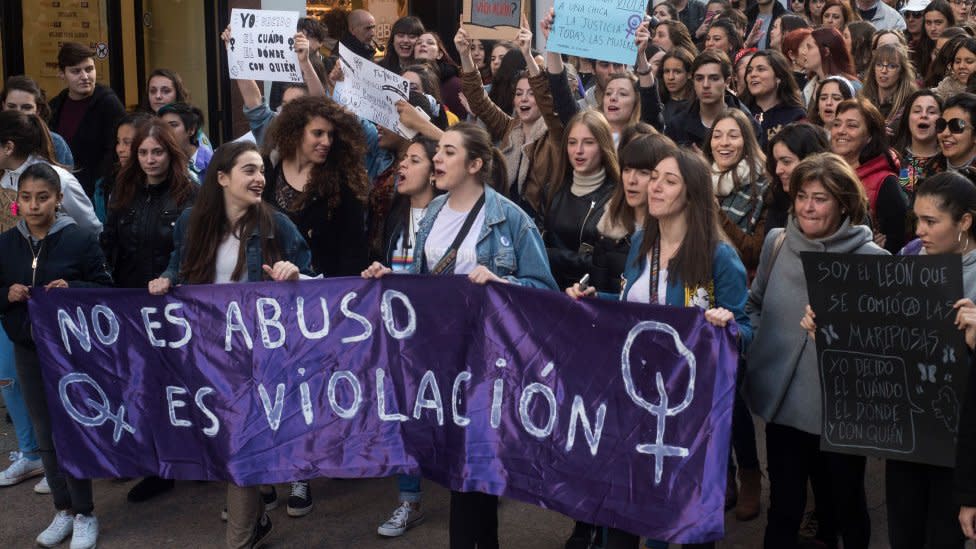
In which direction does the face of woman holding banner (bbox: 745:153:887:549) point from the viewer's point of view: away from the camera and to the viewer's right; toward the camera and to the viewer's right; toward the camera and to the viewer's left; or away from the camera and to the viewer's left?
toward the camera and to the viewer's left

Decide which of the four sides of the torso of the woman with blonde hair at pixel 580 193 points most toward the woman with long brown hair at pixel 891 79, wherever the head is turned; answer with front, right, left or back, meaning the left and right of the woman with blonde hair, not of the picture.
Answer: back

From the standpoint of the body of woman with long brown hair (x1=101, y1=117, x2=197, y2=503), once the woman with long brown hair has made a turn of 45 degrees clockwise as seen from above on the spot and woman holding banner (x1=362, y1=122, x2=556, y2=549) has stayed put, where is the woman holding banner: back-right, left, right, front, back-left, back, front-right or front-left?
left

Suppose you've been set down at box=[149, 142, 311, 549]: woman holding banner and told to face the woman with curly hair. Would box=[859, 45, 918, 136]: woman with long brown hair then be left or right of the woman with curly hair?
right

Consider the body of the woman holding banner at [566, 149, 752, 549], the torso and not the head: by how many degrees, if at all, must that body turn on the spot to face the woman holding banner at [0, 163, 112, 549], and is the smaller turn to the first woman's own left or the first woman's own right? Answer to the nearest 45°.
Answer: approximately 45° to the first woman's own right

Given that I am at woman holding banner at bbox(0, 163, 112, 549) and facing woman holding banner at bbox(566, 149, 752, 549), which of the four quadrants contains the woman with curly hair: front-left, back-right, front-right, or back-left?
front-left

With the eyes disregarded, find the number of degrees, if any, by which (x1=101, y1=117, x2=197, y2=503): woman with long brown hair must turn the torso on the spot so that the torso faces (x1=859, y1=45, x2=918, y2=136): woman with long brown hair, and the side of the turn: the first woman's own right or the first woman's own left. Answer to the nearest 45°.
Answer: approximately 90° to the first woman's own left

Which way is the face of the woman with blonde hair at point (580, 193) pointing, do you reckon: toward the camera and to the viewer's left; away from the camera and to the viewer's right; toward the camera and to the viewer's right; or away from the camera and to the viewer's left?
toward the camera and to the viewer's left

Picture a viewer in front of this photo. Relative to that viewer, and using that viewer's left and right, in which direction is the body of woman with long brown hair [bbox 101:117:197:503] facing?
facing the viewer

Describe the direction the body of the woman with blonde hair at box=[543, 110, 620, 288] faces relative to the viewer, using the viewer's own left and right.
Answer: facing the viewer and to the left of the viewer
